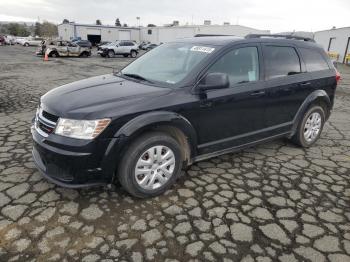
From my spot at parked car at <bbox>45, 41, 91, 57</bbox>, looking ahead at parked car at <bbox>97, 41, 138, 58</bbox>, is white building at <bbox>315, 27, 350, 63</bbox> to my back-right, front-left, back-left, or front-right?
front-right

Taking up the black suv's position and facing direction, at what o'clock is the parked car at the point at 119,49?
The parked car is roughly at 4 o'clock from the black suv.

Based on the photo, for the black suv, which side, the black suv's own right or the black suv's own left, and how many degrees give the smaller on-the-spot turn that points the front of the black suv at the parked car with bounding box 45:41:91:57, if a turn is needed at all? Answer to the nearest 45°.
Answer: approximately 90° to the black suv's own right

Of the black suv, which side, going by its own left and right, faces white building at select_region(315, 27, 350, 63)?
back

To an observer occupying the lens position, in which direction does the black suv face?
facing the viewer and to the left of the viewer

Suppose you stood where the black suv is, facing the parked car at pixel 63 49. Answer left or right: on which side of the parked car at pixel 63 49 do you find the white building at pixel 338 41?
right

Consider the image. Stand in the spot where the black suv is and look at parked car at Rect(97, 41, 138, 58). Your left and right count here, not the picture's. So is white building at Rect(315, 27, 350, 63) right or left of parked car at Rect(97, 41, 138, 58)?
right
